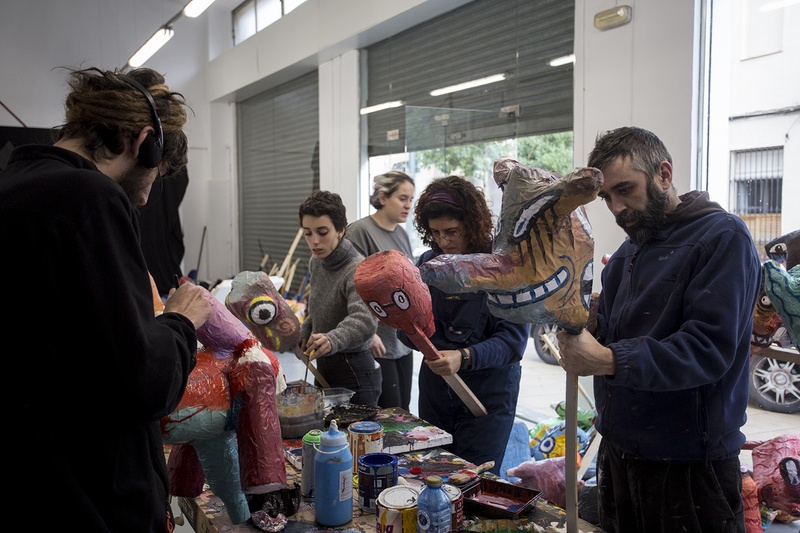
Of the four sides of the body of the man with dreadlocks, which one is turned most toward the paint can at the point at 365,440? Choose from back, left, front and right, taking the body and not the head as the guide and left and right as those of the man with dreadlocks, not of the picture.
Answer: front

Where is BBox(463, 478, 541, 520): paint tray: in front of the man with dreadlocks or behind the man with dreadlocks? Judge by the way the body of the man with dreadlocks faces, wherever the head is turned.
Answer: in front

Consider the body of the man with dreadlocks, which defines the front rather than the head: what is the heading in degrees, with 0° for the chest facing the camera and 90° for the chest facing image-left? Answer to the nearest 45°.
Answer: approximately 225°

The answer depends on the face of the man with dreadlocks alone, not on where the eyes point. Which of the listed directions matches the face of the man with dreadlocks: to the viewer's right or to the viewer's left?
to the viewer's right

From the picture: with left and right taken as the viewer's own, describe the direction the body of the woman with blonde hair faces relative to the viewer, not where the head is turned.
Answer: facing the viewer and to the right of the viewer

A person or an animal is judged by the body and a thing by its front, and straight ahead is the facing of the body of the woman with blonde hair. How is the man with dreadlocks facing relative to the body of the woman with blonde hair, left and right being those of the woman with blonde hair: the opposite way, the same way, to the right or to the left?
to the left

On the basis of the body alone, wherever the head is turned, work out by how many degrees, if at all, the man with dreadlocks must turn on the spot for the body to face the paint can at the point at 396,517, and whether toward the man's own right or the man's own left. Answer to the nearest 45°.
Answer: approximately 45° to the man's own right

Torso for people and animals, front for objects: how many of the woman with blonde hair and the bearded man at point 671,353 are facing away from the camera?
0

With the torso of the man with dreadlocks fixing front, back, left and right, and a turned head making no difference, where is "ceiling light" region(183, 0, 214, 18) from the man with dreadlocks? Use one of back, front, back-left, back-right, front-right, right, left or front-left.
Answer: front-left

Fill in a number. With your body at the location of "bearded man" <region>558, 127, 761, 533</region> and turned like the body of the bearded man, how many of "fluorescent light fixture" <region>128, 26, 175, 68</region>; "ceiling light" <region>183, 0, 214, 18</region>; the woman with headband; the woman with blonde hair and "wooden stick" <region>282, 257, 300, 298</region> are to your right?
5

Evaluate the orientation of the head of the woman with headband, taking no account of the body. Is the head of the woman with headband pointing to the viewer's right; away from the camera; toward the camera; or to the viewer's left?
toward the camera

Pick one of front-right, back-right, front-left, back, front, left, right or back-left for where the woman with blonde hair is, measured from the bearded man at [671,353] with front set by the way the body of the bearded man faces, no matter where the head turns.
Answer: right

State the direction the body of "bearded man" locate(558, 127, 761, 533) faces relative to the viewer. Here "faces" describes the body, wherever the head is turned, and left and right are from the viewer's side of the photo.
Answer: facing the viewer and to the left of the viewer

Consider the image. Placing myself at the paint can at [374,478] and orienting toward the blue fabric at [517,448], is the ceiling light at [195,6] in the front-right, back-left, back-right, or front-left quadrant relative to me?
front-left

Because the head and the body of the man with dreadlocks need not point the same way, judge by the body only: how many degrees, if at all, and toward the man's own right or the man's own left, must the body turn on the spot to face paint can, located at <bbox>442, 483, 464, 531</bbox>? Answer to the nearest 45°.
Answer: approximately 45° to the man's own right

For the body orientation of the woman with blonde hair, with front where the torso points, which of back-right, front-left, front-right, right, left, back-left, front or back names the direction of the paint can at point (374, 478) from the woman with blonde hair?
front-right

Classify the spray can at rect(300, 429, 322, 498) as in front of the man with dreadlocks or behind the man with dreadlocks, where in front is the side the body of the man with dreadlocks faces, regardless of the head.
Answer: in front
